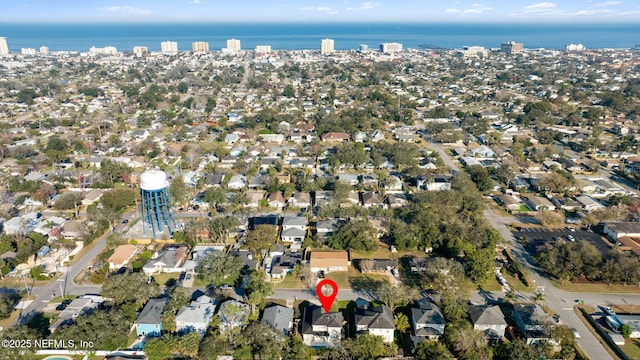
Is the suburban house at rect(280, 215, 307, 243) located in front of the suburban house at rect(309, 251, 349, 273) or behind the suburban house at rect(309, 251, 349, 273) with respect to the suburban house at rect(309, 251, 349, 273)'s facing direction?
behind

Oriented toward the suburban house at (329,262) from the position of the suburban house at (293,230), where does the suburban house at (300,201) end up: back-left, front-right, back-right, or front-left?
back-left

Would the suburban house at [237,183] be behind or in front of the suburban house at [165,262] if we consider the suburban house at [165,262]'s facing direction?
behind

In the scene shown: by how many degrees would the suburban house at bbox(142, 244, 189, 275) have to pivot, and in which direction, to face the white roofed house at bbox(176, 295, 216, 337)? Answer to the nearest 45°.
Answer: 0° — it already faces it

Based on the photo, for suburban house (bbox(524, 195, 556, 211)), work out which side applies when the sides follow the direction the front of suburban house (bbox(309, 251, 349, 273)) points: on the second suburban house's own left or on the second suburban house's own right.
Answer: on the second suburban house's own left

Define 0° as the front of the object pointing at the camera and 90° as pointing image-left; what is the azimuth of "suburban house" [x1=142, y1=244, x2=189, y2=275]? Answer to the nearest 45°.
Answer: approximately 0°

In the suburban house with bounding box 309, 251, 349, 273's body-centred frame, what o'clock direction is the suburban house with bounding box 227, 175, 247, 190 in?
the suburban house with bounding box 227, 175, 247, 190 is roughly at 5 o'clock from the suburban house with bounding box 309, 251, 349, 273.

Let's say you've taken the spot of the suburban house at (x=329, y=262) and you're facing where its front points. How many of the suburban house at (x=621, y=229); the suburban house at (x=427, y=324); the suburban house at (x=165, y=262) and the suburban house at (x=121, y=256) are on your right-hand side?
2

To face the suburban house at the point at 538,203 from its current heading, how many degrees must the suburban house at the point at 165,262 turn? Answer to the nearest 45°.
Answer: approximately 90° to its left

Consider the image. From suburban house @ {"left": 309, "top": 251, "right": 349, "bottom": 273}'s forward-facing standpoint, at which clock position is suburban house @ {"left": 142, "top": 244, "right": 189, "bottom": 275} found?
suburban house @ {"left": 142, "top": 244, "right": 189, "bottom": 275} is roughly at 3 o'clock from suburban house @ {"left": 309, "top": 251, "right": 349, "bottom": 273}.

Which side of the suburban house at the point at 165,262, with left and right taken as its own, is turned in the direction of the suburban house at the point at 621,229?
left

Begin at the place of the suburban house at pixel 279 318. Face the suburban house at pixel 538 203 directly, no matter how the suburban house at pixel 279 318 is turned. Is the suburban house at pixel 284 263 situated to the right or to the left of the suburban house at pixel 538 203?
left

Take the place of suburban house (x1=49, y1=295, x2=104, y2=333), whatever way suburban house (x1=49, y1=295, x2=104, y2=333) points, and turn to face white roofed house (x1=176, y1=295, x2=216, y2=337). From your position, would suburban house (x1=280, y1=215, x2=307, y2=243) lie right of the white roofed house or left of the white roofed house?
left
